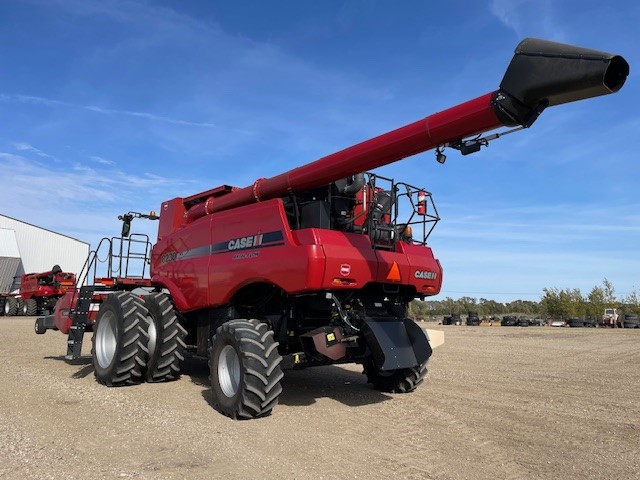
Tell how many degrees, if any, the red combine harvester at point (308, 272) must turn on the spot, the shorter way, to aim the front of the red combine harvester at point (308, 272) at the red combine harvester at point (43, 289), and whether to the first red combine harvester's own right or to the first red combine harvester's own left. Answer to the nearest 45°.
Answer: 0° — it already faces it

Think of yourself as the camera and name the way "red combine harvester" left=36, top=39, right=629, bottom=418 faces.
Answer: facing away from the viewer and to the left of the viewer

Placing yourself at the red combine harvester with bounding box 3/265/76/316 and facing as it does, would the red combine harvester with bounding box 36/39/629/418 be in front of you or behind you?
behind

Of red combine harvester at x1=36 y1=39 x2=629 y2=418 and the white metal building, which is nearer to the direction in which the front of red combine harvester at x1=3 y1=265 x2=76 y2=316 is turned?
the white metal building

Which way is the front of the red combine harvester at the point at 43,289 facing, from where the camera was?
facing away from the viewer and to the left of the viewer
